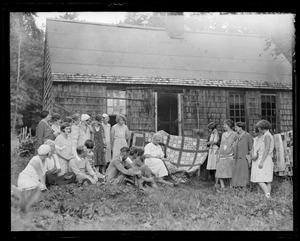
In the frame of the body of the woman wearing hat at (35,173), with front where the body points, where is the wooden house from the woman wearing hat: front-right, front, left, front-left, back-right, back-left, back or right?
front-left

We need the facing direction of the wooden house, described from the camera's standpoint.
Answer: facing the viewer

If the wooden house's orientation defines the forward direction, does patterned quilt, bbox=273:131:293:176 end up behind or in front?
in front

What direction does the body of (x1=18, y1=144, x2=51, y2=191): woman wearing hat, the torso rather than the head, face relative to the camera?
to the viewer's right

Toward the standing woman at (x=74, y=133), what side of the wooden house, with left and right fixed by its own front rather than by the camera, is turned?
front

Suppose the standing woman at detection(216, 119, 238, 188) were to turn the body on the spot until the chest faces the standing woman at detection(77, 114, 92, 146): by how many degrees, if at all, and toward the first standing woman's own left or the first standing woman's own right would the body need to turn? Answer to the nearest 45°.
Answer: approximately 45° to the first standing woman's own right

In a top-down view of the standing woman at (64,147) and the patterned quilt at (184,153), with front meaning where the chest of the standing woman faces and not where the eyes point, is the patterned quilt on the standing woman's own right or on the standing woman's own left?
on the standing woman's own left

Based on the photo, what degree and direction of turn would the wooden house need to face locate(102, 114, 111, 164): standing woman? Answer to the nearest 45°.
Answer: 0° — it already faces them
